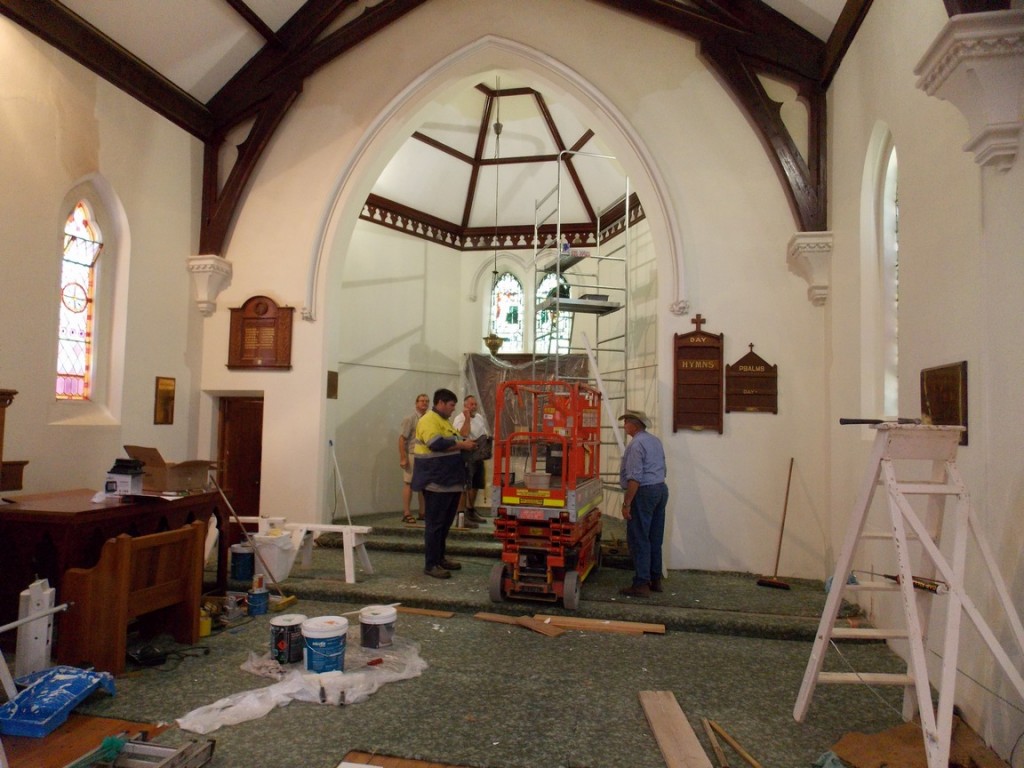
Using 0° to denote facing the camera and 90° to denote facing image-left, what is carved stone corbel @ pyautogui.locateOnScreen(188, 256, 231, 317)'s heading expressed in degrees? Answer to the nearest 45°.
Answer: approximately 315°

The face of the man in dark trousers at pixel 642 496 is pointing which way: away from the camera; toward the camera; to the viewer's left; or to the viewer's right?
to the viewer's left

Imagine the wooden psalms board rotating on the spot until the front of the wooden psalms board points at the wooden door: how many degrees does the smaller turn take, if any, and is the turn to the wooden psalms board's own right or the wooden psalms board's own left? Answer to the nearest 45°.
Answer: approximately 90° to the wooden psalms board's own right

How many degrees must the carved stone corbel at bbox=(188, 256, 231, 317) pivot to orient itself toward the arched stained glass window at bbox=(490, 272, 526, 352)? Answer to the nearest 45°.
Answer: approximately 90° to its left
